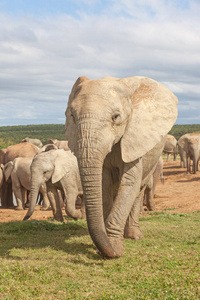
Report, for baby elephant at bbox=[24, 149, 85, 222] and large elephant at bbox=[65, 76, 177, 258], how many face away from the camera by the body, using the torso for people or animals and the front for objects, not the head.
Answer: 0

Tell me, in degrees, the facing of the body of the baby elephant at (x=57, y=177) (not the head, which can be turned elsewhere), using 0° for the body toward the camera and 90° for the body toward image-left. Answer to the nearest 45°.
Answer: approximately 45°

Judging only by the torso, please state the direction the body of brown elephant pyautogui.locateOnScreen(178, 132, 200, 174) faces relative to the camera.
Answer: toward the camera

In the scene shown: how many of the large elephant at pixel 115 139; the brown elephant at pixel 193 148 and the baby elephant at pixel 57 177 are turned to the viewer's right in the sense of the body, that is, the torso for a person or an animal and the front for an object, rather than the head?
0

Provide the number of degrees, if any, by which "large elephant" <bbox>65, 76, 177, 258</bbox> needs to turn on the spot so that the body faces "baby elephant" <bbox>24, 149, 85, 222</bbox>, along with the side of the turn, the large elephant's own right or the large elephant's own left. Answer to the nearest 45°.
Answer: approximately 135° to the large elephant's own right

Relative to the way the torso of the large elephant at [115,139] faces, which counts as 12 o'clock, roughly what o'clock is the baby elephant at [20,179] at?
The baby elephant is roughly at 4 o'clock from the large elephant.

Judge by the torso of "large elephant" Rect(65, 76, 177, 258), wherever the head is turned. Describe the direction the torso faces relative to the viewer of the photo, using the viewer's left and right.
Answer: facing the viewer and to the left of the viewer

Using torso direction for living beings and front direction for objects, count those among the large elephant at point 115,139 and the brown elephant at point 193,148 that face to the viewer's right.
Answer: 0

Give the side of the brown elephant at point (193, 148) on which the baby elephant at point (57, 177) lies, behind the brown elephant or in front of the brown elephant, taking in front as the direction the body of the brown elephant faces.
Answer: in front

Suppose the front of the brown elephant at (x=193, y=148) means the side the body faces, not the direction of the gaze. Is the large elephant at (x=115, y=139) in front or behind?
in front
